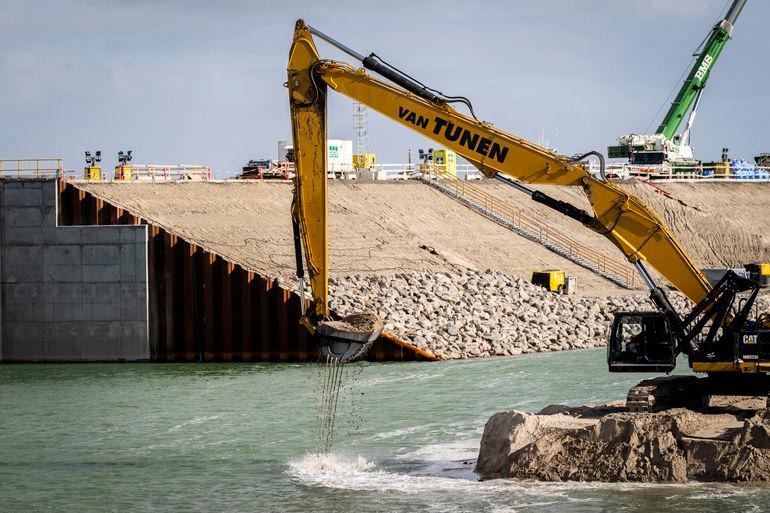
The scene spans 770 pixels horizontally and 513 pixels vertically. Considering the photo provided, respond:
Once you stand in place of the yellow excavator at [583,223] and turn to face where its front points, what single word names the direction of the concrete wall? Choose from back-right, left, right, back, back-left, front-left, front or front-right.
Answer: front-right

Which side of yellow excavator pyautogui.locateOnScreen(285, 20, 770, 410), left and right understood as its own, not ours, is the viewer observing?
left

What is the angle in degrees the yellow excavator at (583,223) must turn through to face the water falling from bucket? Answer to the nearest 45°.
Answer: approximately 45° to its right
